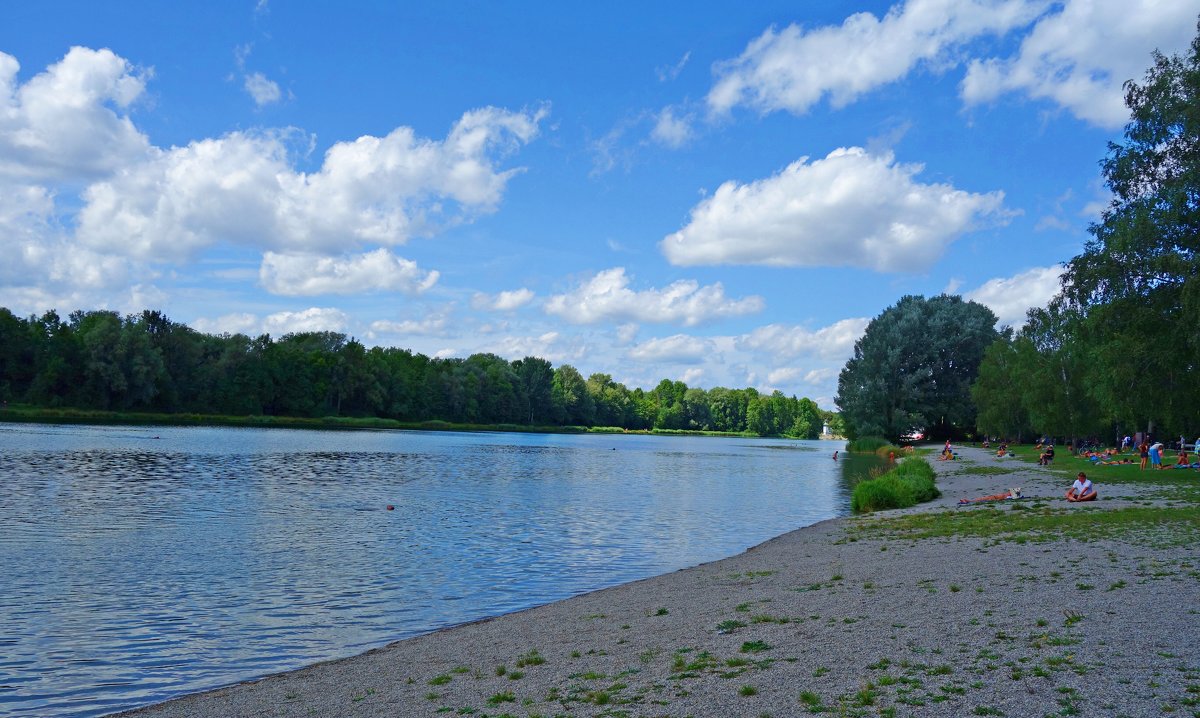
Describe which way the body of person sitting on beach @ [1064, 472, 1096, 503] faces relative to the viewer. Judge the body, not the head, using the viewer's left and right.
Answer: facing the viewer and to the left of the viewer

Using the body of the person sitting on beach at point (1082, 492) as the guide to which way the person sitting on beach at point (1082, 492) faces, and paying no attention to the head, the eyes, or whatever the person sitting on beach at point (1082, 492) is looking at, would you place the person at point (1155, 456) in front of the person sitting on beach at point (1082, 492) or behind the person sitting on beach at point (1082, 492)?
behind
